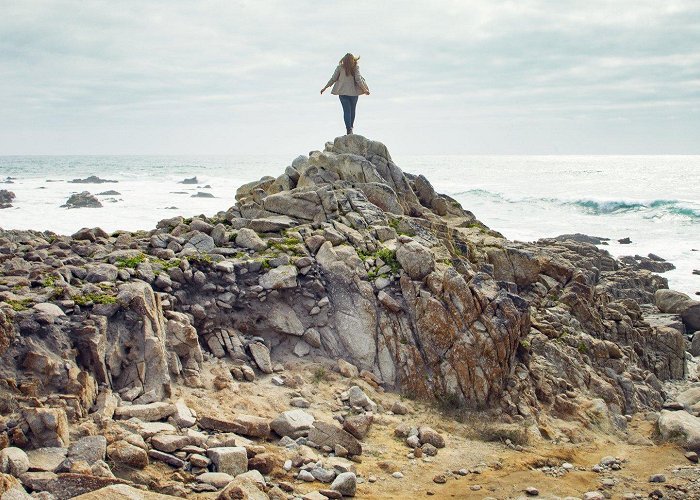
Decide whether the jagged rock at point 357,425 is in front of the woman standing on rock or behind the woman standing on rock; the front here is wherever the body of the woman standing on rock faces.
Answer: behind

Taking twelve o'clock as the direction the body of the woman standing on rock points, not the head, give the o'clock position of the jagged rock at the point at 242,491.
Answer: The jagged rock is roughly at 6 o'clock from the woman standing on rock.

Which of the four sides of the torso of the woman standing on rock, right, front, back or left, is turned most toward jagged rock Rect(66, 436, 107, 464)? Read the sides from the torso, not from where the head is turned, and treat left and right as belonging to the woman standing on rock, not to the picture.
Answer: back

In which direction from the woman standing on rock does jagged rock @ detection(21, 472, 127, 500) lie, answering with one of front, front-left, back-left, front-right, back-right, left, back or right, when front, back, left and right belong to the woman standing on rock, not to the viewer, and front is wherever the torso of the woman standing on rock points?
back

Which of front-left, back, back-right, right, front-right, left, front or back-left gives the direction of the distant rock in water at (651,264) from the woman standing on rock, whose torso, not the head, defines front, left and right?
front-right

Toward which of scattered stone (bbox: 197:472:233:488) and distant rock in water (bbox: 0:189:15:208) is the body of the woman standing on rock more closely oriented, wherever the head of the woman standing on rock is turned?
the distant rock in water

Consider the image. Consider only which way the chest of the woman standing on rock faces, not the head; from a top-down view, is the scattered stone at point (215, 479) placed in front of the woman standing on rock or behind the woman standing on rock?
behind

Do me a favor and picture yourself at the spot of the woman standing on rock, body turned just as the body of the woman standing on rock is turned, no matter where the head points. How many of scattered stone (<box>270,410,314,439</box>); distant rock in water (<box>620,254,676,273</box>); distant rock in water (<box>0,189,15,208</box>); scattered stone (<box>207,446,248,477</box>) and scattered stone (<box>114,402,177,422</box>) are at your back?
3

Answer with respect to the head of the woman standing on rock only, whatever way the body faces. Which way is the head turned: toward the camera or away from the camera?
away from the camera

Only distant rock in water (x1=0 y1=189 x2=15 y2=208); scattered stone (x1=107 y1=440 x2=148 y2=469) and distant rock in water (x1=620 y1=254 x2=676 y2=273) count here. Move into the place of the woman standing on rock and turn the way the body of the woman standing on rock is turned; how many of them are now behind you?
1

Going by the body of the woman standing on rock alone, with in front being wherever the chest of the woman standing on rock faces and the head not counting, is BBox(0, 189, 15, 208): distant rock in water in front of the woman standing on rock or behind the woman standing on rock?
in front

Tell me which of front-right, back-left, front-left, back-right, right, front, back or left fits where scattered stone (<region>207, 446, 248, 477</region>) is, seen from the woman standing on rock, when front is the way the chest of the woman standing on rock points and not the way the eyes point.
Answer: back

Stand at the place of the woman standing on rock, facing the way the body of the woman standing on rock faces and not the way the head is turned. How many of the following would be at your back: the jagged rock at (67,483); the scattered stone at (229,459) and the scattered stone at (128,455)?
3

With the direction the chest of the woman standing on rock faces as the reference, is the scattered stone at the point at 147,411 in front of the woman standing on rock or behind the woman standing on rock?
behind

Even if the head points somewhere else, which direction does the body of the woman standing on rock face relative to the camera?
away from the camera

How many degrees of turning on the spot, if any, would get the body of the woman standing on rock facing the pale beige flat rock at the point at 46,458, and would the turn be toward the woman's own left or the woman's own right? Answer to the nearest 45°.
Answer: approximately 180°

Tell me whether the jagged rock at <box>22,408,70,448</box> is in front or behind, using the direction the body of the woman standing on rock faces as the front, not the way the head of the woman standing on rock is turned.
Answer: behind

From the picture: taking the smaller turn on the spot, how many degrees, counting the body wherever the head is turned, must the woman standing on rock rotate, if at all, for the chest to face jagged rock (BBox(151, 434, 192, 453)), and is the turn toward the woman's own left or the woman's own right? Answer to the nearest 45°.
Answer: approximately 180°
